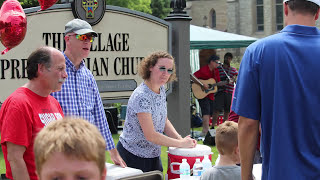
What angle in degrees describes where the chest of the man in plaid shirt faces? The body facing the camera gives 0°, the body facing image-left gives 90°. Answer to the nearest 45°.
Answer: approximately 315°

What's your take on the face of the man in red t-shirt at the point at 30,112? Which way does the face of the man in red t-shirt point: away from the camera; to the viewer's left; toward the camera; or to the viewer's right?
to the viewer's right

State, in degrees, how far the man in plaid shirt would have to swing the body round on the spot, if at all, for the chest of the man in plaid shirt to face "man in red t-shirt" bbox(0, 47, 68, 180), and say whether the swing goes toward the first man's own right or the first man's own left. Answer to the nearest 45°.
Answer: approximately 45° to the first man's own right

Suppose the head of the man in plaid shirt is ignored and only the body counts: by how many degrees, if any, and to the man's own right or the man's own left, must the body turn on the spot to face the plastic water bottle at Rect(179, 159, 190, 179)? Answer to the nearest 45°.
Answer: approximately 45° to the man's own left

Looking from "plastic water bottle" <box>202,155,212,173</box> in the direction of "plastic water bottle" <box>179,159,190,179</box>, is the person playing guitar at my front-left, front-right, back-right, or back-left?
back-right

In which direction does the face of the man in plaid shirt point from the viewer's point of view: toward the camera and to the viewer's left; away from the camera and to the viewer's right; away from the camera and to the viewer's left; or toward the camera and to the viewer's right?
toward the camera and to the viewer's right

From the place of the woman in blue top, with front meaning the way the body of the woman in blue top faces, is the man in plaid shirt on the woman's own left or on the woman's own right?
on the woman's own right

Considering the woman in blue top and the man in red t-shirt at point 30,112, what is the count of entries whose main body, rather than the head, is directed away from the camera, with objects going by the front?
0

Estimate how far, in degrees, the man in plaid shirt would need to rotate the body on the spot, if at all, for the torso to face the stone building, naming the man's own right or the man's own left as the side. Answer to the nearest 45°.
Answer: approximately 135° to the man's own left

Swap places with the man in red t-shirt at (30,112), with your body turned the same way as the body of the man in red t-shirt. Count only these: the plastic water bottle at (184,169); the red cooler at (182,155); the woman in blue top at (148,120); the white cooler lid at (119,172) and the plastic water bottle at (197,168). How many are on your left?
5

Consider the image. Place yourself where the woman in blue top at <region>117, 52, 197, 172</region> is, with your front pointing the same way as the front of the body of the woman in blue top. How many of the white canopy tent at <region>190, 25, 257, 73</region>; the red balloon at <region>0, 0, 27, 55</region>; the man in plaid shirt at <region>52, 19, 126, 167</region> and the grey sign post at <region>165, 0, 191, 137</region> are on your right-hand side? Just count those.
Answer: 2

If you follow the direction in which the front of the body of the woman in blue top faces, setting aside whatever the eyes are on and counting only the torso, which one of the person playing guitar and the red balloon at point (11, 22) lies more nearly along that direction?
the person playing guitar

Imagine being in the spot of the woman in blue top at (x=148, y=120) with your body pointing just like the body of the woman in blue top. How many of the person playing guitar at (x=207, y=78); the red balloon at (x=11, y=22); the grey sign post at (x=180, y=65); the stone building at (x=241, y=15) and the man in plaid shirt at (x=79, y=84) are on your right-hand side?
2

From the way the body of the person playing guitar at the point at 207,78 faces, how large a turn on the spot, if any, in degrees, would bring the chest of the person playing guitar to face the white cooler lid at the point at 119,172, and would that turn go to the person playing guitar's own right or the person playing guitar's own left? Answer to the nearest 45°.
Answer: approximately 45° to the person playing guitar's own right
